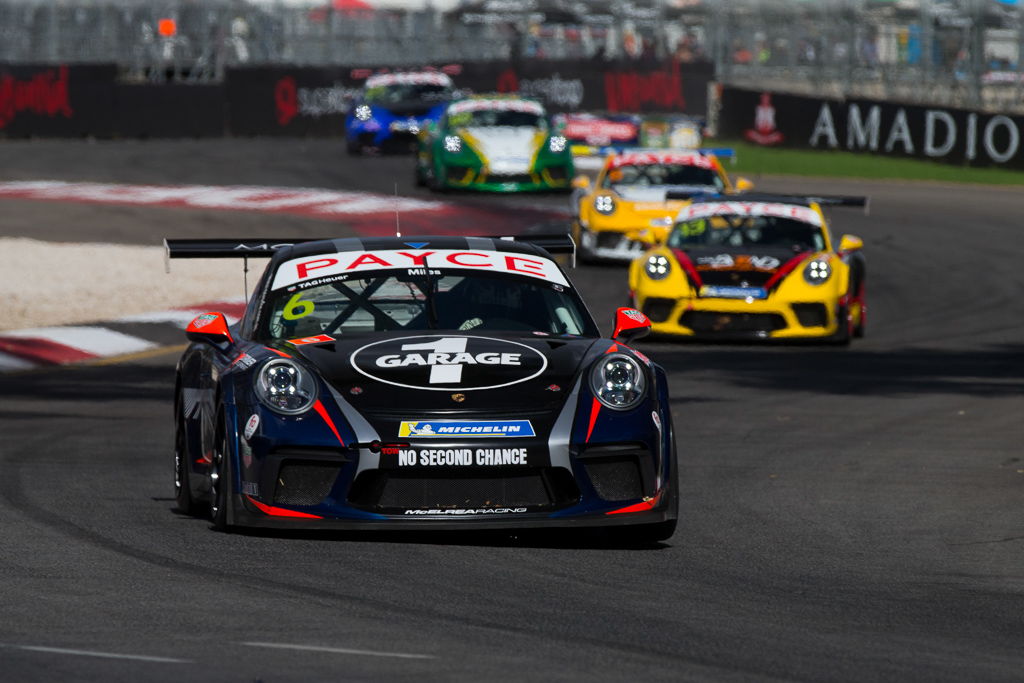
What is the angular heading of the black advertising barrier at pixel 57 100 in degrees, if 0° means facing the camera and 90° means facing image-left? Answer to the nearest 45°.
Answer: approximately 0°

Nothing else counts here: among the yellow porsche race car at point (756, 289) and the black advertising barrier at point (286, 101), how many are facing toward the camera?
2

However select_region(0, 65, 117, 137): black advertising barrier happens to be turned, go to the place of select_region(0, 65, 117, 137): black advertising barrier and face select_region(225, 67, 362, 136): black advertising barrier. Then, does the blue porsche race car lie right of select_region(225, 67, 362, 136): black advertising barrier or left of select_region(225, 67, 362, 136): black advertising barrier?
right

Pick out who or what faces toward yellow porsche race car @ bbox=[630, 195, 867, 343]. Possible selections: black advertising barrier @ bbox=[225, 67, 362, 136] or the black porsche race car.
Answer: the black advertising barrier

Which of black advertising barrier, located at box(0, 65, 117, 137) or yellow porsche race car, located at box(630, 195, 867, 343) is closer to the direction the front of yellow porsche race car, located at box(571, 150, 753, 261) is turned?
the yellow porsche race car

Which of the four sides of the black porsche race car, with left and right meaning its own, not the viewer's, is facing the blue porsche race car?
back

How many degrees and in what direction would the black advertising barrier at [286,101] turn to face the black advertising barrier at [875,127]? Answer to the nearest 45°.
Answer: approximately 45° to its left

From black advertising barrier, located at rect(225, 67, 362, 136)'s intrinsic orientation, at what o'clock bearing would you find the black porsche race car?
The black porsche race car is roughly at 12 o'clock from the black advertising barrier.
